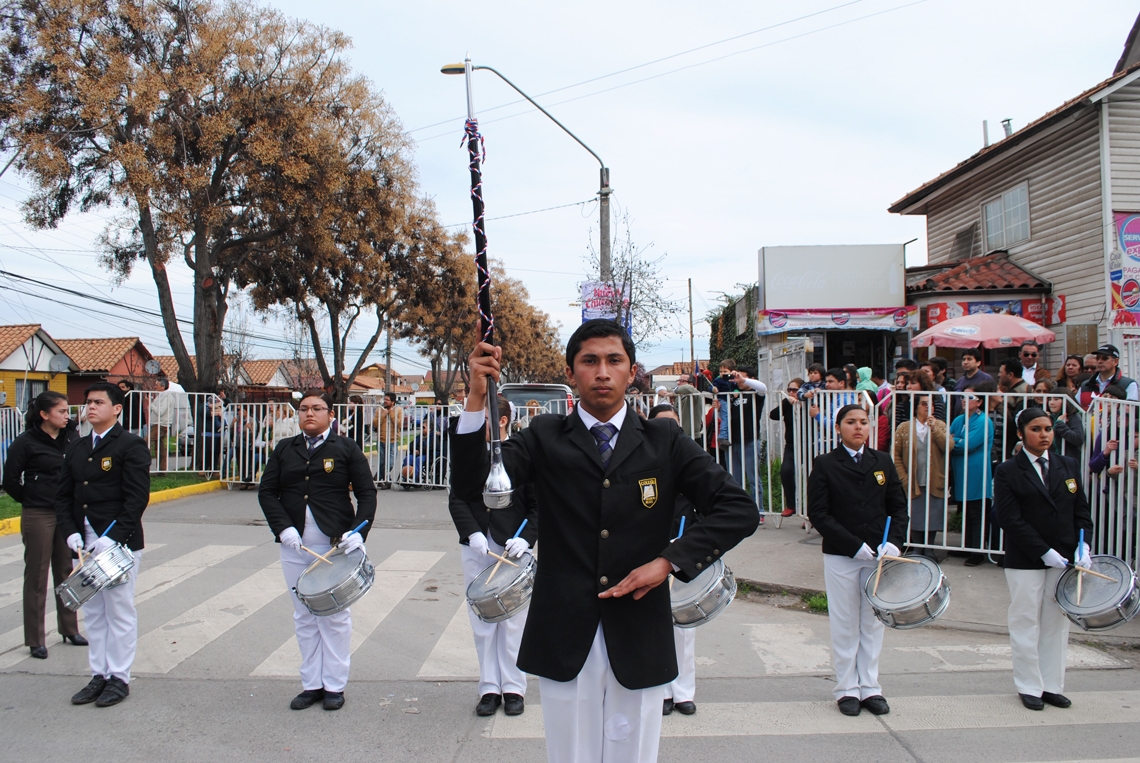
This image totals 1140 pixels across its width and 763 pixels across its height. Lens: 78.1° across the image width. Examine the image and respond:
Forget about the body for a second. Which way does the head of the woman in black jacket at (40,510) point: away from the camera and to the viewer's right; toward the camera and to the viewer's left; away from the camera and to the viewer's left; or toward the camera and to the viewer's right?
toward the camera and to the viewer's right

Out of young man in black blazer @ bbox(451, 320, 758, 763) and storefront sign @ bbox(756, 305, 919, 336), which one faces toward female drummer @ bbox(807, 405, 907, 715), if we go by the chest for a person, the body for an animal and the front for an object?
the storefront sign

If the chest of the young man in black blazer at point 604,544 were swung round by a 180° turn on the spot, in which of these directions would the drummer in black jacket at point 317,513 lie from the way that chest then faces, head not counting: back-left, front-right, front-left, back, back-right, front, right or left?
front-left

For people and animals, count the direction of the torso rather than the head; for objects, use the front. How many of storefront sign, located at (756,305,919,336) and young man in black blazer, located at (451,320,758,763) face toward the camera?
2

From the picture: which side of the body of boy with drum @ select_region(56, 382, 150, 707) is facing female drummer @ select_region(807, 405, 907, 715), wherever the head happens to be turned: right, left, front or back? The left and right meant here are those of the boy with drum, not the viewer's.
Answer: left

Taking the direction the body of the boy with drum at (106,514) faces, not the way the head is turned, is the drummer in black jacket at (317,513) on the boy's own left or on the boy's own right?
on the boy's own left

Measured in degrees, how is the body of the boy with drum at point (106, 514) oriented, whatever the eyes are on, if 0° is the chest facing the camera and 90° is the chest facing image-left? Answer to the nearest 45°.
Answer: approximately 45°

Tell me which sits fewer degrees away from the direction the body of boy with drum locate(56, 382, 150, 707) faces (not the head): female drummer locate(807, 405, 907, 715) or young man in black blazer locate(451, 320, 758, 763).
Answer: the young man in black blazer

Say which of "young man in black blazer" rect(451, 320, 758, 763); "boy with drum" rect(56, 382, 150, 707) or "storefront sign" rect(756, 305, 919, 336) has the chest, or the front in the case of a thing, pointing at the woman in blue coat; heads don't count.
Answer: the storefront sign

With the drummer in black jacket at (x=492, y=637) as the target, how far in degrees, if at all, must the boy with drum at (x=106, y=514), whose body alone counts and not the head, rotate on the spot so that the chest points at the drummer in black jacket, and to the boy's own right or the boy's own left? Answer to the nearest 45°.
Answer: approximately 90° to the boy's own left

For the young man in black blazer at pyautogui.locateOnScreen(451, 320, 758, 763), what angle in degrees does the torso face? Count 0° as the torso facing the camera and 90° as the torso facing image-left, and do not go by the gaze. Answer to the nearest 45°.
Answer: approximately 0°

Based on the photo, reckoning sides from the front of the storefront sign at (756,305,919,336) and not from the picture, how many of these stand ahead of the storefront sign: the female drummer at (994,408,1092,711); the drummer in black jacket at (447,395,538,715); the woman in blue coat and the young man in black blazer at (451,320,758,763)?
4
